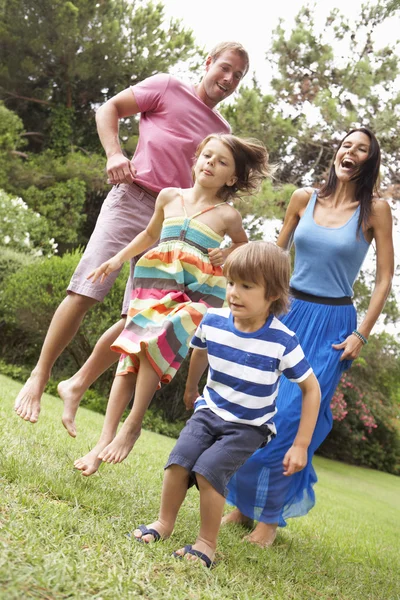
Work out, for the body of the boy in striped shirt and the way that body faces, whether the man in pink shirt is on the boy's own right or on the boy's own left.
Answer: on the boy's own right

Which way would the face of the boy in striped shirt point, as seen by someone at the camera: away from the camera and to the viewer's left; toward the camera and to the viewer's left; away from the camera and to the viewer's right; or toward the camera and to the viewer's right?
toward the camera and to the viewer's left

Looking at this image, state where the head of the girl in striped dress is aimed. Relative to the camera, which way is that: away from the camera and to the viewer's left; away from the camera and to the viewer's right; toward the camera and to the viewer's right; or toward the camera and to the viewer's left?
toward the camera and to the viewer's left

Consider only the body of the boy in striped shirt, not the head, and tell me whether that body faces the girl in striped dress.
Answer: no

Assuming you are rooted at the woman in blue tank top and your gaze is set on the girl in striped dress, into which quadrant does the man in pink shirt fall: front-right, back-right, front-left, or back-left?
front-right

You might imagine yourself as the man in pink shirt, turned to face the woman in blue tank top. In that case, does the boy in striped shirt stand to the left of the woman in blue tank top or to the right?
right

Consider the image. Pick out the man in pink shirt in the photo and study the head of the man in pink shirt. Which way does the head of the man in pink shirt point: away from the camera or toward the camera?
toward the camera

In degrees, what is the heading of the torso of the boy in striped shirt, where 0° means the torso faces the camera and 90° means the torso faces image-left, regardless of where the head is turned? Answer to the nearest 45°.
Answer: approximately 45°

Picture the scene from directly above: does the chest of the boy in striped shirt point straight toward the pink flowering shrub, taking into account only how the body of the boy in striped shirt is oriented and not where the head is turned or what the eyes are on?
no

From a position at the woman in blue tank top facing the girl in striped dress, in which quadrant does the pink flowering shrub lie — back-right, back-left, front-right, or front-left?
back-right
